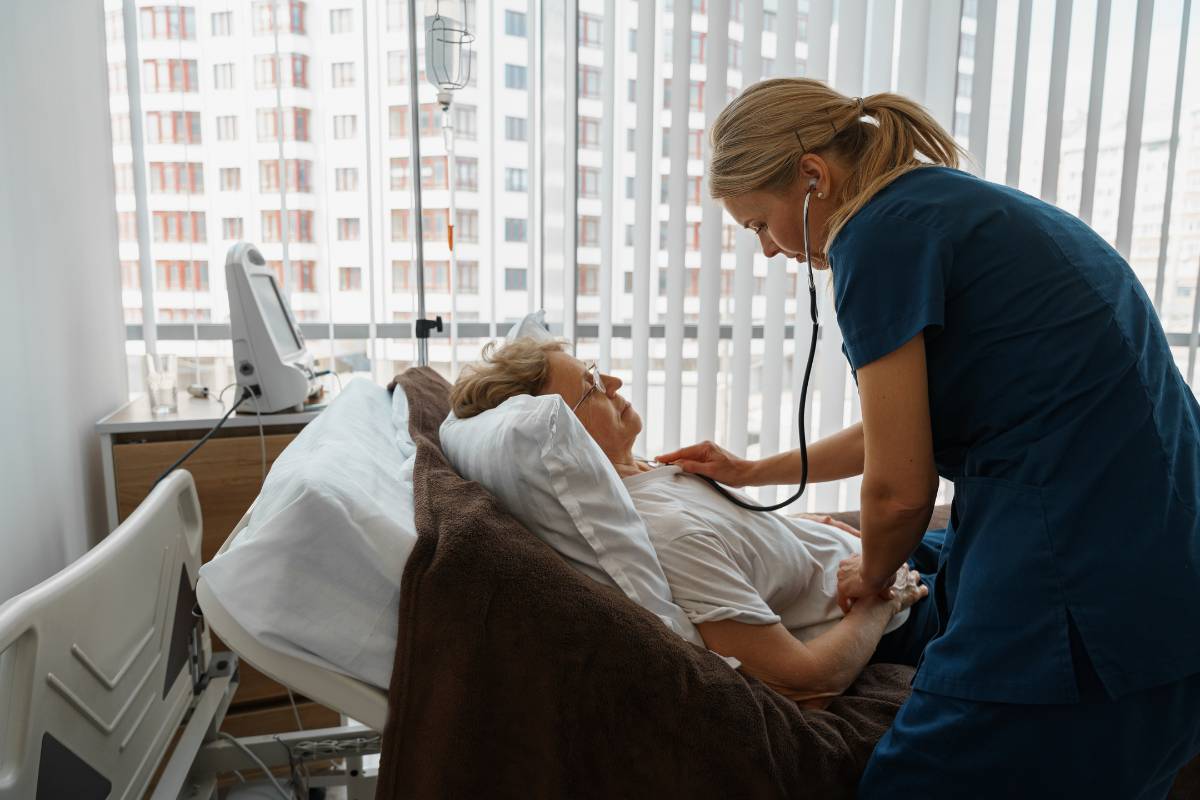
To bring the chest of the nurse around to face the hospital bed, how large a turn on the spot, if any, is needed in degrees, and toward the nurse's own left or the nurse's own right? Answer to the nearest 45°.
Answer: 0° — they already face it

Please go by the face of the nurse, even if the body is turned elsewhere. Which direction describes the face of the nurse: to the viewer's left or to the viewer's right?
to the viewer's left

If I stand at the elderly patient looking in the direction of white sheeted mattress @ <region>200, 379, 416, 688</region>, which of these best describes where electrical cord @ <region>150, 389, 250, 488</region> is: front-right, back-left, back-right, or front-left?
front-right

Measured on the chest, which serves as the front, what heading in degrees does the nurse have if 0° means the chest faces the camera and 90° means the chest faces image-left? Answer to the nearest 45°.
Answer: approximately 90°
